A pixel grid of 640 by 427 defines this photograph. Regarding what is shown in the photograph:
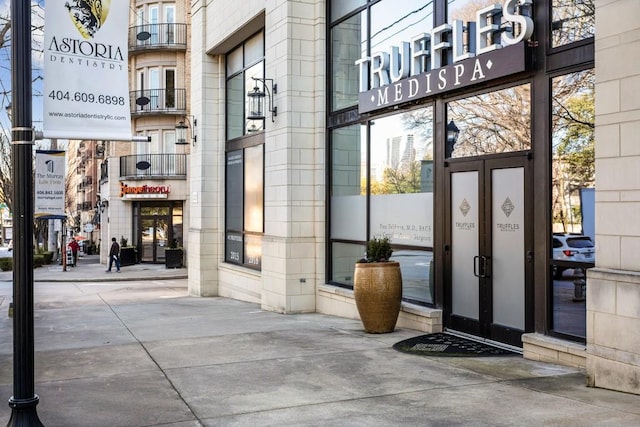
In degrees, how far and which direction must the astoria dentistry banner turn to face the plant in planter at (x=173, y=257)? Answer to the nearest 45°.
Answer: approximately 180°

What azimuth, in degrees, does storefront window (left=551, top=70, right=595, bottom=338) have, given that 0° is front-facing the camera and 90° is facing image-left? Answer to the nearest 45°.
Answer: approximately 45°

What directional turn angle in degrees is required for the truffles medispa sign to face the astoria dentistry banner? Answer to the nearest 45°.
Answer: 0° — it already faces it

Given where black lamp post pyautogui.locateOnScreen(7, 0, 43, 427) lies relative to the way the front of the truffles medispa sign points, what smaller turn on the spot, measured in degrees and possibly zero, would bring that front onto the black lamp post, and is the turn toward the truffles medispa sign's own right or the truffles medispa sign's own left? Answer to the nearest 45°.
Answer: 0° — it already faces it

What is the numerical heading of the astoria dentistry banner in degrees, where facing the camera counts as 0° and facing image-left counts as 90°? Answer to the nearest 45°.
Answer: approximately 0°

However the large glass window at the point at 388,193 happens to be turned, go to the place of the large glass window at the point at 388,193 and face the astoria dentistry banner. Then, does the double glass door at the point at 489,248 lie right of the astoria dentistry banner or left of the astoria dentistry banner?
left

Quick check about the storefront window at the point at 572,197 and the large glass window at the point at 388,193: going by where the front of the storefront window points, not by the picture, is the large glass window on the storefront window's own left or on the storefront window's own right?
on the storefront window's own right

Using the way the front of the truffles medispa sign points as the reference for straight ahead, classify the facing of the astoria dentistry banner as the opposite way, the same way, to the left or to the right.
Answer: to the left

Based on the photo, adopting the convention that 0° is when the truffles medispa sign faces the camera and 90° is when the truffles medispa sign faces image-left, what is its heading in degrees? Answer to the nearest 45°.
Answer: approximately 45°

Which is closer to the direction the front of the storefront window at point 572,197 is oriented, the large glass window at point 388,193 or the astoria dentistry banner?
the astoria dentistry banner
